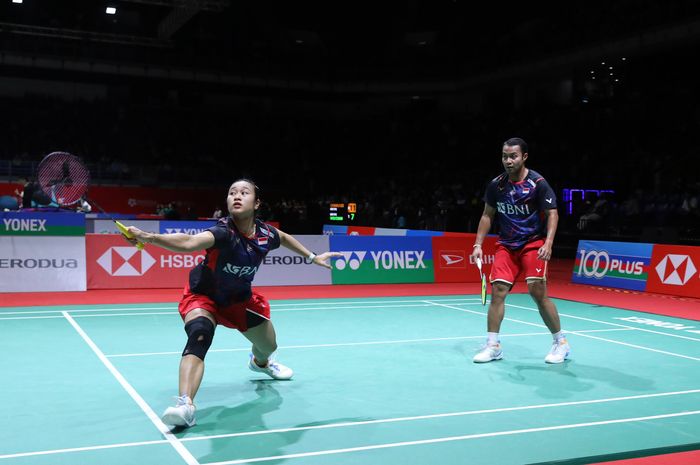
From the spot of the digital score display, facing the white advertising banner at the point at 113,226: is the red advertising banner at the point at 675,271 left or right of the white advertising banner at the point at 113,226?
left

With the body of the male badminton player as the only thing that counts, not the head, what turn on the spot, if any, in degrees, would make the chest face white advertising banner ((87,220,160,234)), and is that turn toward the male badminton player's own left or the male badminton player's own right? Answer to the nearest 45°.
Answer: approximately 90° to the male badminton player's own right

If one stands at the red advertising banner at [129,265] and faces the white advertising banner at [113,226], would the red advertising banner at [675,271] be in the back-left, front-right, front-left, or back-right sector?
back-right

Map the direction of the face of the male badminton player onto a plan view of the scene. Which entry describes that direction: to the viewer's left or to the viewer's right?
to the viewer's left
